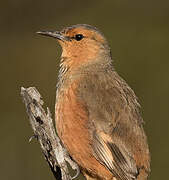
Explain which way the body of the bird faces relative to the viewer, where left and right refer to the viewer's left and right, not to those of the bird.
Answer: facing to the left of the viewer
